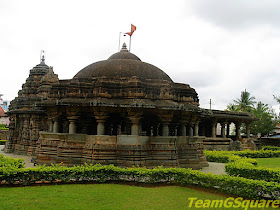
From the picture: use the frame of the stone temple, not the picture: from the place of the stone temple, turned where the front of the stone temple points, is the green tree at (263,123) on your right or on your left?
on your left

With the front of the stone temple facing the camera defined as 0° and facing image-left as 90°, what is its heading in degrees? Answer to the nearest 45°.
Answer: approximately 270°

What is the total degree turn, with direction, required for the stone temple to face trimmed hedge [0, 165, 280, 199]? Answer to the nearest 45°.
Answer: approximately 90° to its right
